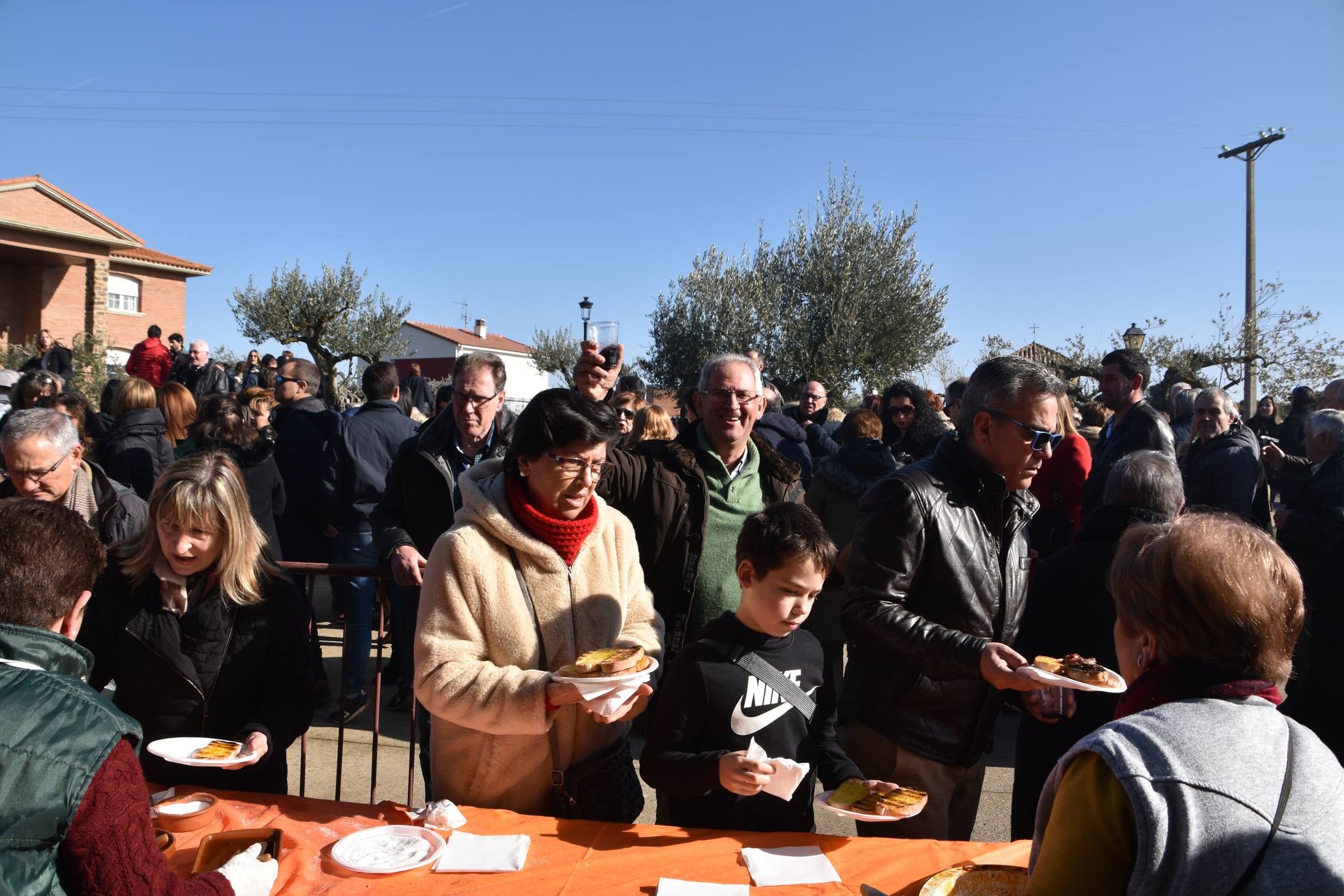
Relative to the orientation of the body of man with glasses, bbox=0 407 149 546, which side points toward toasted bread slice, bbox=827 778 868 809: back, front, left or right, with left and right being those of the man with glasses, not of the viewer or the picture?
left

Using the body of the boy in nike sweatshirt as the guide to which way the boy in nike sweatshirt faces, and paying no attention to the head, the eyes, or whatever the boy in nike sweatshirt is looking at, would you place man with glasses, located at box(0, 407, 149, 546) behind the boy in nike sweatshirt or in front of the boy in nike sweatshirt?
behind

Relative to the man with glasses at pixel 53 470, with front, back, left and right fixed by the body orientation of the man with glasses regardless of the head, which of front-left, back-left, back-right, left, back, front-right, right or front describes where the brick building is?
back-right

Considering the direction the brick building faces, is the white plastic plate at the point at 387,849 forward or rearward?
forward

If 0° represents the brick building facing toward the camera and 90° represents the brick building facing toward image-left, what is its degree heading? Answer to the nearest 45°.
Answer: approximately 0°

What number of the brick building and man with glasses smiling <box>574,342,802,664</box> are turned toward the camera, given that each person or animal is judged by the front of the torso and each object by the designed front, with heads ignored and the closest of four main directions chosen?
2

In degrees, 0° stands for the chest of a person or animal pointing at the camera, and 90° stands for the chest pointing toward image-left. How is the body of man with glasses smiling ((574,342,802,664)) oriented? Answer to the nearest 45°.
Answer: approximately 0°

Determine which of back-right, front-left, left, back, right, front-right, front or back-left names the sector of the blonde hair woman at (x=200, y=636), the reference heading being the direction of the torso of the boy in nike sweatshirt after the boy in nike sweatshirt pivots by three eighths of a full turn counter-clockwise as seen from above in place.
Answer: left

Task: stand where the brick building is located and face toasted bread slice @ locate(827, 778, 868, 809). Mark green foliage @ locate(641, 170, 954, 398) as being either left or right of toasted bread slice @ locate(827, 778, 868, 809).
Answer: left

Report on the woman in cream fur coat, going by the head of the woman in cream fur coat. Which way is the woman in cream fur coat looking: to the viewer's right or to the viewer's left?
to the viewer's right

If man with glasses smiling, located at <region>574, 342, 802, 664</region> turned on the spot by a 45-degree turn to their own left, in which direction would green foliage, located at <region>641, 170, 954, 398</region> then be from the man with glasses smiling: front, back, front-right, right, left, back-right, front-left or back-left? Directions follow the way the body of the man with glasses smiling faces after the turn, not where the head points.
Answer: back-left

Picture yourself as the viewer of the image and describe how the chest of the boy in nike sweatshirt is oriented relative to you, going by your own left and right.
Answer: facing the viewer and to the right of the viewer

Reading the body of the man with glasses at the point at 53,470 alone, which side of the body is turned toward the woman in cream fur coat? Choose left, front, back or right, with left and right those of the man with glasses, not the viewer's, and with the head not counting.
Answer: left

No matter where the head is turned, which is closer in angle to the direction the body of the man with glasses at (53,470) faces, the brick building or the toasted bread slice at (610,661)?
the toasted bread slice
